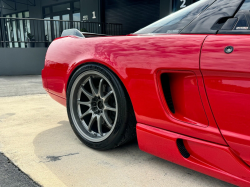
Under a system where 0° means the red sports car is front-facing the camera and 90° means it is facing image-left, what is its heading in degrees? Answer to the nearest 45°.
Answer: approximately 315°

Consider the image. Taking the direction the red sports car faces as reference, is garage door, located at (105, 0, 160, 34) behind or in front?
behind

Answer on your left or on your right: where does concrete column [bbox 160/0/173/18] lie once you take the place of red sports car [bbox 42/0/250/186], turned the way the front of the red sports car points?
on your left
